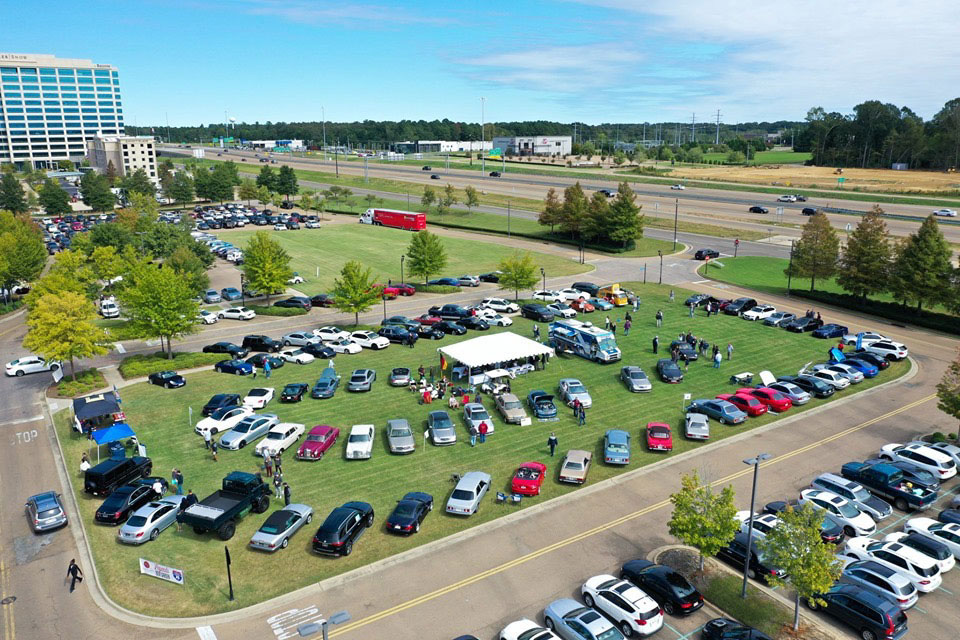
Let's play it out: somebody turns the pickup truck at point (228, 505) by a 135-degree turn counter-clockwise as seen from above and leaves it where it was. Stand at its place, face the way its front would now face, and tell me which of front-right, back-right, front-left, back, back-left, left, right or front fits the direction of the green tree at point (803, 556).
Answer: back-left

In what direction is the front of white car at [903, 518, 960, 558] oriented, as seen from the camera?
facing away from the viewer and to the left of the viewer

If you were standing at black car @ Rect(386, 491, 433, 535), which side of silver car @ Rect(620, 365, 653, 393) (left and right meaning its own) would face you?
right

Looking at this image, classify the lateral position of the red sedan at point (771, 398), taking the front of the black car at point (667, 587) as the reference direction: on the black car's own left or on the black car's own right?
on the black car's own right

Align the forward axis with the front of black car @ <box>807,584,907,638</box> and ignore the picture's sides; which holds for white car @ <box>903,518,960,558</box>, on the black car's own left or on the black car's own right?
on the black car's own right

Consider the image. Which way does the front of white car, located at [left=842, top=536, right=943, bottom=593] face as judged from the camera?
facing away from the viewer and to the left of the viewer

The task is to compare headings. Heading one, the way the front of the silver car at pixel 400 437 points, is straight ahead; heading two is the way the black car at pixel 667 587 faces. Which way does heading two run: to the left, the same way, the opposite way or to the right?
the opposite way
